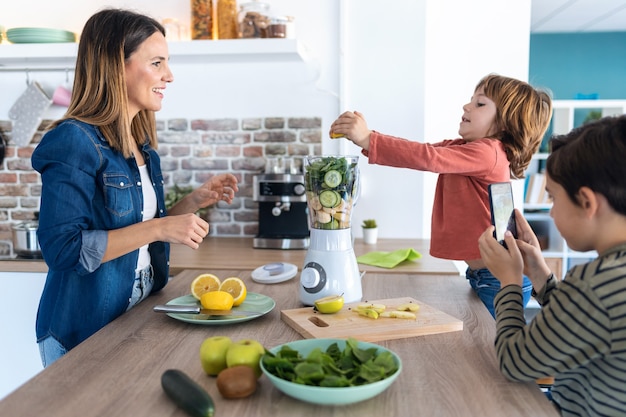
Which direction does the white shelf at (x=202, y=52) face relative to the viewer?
toward the camera

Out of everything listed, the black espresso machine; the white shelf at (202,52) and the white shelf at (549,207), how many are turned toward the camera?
3

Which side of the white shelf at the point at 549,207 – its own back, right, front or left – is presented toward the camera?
front

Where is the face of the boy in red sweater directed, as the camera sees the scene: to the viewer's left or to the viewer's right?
to the viewer's left

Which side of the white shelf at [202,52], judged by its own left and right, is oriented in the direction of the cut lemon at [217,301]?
front

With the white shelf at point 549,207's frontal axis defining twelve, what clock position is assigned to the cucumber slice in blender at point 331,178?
The cucumber slice in blender is roughly at 12 o'clock from the white shelf.

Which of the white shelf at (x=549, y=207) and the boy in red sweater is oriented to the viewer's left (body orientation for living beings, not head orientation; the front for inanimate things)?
the boy in red sweater

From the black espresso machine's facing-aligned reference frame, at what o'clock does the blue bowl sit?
The blue bowl is roughly at 12 o'clock from the black espresso machine.

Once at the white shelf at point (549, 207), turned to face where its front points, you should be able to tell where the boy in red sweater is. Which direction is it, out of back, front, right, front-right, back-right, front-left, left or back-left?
front

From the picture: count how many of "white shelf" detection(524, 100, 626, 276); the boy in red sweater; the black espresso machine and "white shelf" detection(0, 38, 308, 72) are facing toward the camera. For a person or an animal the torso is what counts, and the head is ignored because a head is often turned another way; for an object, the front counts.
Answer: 3

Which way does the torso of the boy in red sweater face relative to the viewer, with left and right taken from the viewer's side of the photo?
facing to the left of the viewer

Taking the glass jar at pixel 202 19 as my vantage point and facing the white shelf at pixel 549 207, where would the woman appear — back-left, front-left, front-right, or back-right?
back-right

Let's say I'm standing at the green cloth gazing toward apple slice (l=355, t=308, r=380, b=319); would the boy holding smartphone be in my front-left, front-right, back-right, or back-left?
front-left

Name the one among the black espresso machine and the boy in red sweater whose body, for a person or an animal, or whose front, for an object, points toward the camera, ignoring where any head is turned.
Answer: the black espresso machine

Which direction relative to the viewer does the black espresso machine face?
toward the camera
